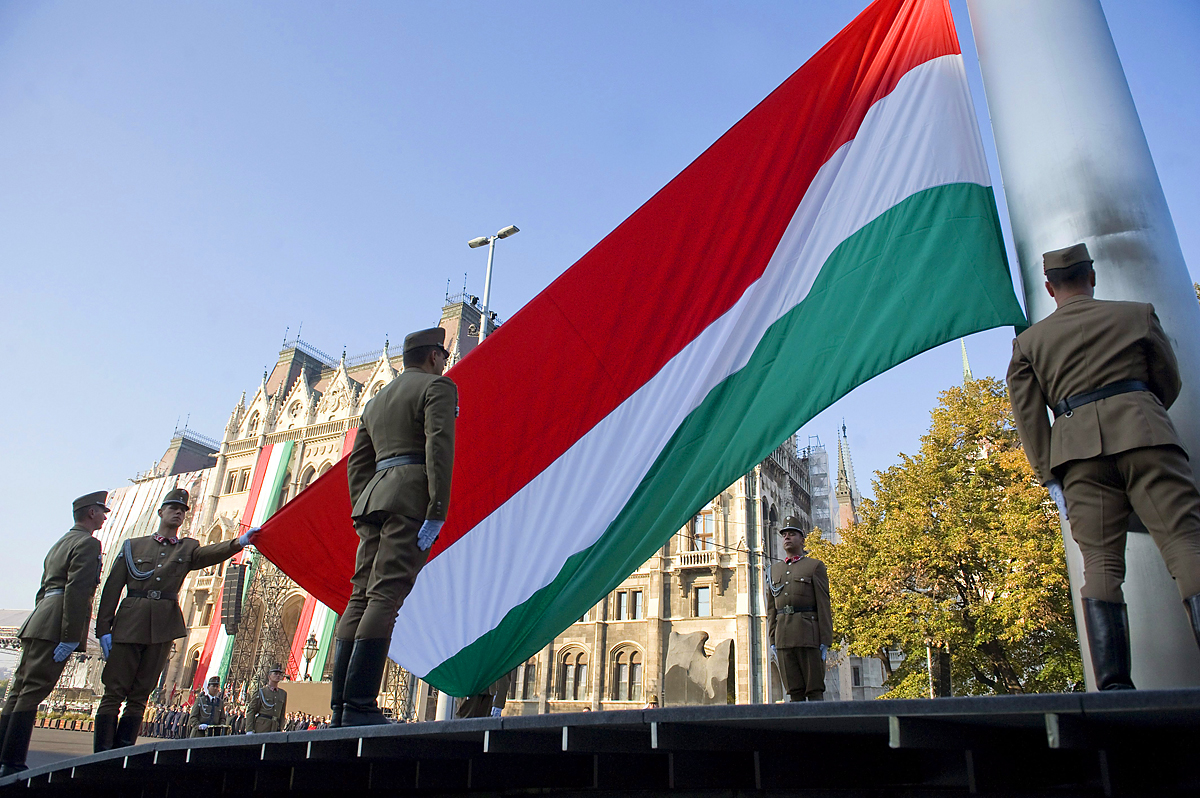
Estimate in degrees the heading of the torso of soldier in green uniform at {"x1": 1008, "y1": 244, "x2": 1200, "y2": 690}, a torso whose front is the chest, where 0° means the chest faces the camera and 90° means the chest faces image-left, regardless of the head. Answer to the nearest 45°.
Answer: approximately 180°

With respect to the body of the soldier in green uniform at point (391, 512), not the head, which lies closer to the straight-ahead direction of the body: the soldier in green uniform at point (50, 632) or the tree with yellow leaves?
the tree with yellow leaves

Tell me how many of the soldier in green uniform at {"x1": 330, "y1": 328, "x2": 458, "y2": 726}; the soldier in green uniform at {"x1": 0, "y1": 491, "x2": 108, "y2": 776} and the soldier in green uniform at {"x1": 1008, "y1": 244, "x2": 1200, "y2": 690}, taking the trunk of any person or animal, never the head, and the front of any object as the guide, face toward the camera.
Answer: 0

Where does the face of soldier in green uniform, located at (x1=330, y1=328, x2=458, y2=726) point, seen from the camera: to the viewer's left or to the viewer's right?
to the viewer's right

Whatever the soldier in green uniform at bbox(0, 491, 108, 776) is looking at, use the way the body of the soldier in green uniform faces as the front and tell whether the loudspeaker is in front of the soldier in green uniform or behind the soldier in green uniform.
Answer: in front

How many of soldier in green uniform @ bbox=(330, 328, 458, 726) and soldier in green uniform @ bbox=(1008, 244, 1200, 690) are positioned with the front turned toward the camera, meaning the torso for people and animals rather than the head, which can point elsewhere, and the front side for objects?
0

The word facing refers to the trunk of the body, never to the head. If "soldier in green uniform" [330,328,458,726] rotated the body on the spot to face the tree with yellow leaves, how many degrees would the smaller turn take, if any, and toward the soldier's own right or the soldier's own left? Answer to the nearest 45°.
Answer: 0° — they already face it

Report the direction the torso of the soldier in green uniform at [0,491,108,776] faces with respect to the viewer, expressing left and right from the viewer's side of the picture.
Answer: facing away from the viewer and to the right of the viewer

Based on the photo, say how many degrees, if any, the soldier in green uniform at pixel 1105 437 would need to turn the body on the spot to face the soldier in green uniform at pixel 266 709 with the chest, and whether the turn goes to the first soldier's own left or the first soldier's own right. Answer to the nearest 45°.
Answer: approximately 45° to the first soldier's own left

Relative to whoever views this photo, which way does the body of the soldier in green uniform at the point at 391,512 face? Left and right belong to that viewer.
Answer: facing away from the viewer and to the right of the viewer

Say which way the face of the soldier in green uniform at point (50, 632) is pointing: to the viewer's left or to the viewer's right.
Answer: to the viewer's right

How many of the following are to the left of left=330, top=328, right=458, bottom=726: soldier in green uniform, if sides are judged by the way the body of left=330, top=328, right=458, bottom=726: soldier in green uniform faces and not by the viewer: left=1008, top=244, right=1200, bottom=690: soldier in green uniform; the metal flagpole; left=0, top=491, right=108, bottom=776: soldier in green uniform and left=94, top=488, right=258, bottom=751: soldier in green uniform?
2

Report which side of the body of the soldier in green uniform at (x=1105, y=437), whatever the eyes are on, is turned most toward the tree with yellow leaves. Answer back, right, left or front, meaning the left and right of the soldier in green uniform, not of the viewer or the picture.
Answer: front

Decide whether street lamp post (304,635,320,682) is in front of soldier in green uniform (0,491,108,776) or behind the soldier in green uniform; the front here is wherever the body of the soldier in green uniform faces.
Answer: in front
